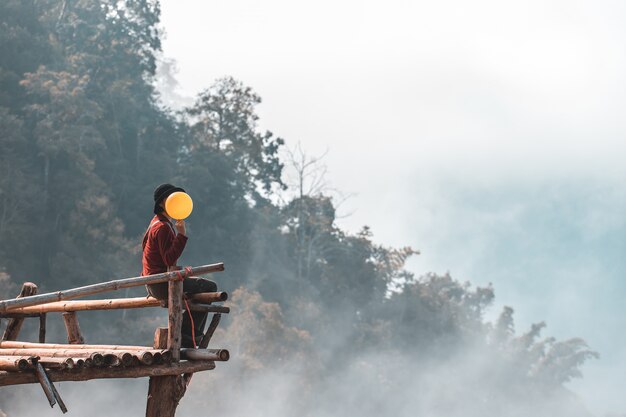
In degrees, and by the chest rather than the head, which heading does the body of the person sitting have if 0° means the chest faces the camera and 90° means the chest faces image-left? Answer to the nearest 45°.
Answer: approximately 270°

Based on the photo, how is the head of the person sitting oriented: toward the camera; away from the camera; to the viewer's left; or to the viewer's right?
to the viewer's right
